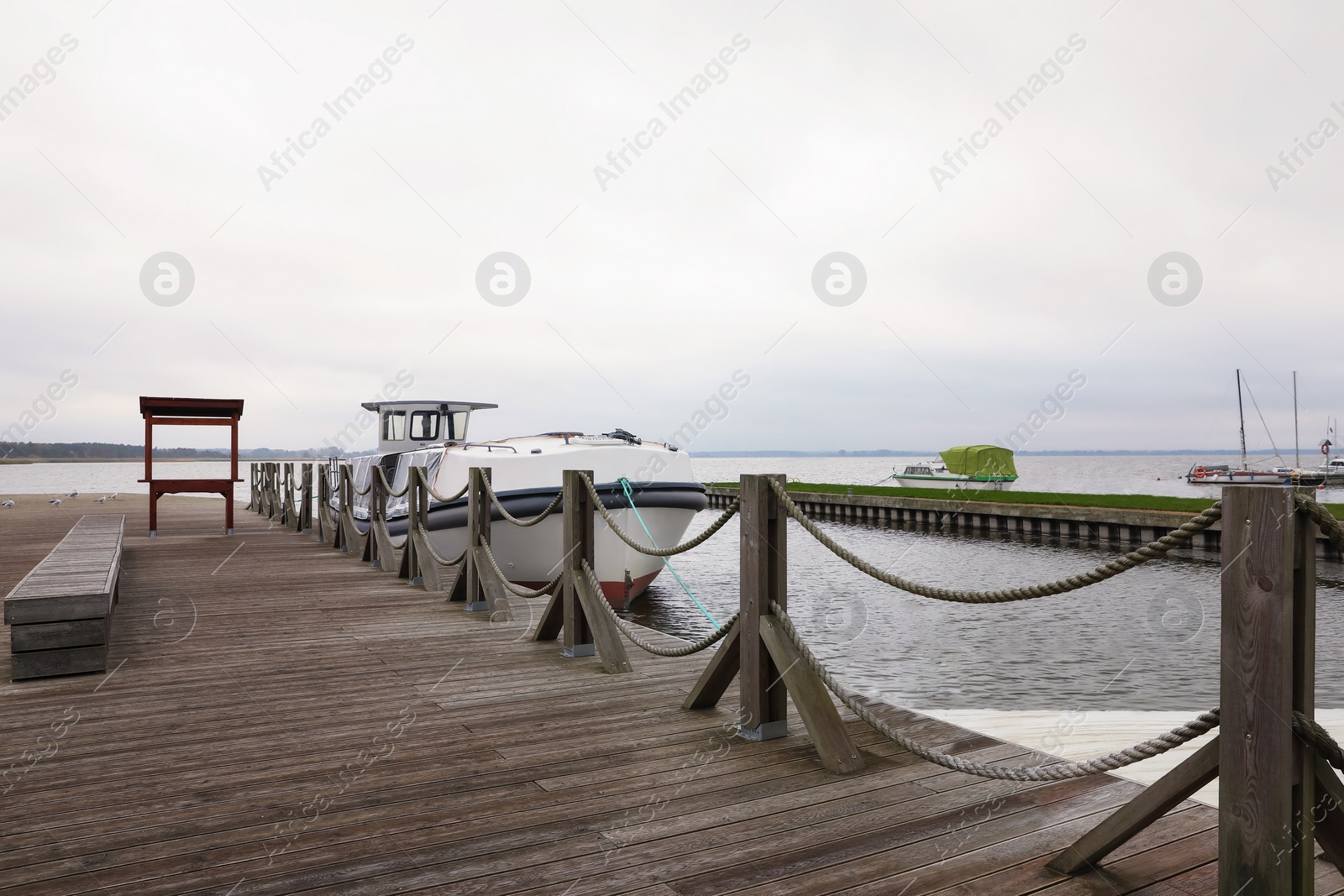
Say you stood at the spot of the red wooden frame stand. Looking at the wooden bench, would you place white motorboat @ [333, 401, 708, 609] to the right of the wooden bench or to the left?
left

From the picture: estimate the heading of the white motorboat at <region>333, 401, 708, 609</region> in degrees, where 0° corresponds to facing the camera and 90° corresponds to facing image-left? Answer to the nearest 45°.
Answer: approximately 315°

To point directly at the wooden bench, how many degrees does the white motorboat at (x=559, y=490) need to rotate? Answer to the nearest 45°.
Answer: approximately 90° to its right

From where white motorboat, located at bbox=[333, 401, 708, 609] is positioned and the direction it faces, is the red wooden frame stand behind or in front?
behind

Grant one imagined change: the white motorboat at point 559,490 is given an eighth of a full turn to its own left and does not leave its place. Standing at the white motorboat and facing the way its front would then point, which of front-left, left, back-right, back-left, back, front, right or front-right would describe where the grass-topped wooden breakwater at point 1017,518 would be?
front-left

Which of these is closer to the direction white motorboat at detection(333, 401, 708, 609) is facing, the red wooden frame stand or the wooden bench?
the wooden bench

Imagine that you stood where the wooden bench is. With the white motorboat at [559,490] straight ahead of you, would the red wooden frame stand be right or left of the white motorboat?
left
